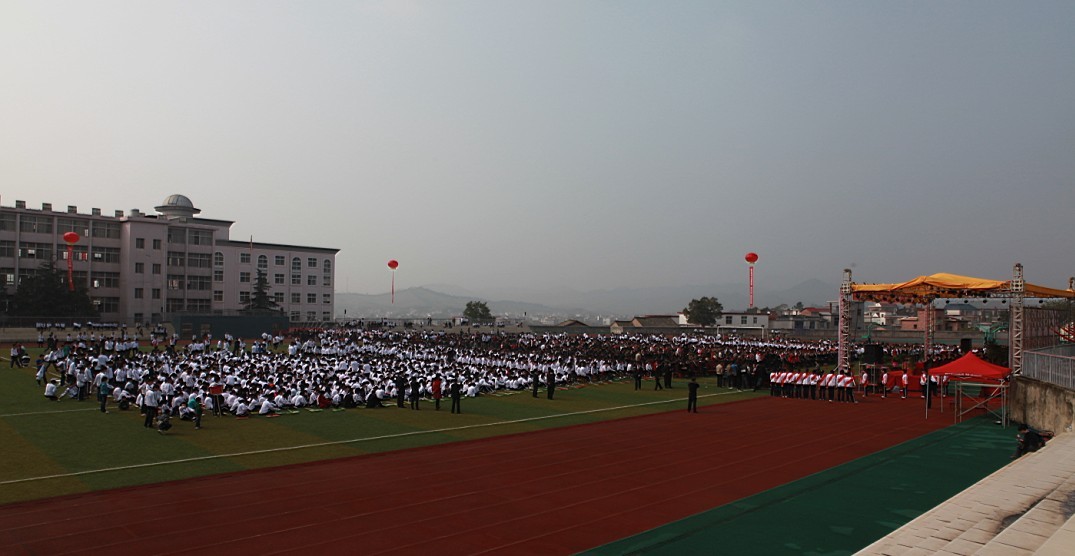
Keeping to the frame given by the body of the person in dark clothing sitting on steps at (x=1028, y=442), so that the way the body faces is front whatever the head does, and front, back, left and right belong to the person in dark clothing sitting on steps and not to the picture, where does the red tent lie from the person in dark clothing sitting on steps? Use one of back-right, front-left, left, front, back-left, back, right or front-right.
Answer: right

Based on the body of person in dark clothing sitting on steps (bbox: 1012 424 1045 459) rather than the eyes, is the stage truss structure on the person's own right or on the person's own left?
on the person's own right

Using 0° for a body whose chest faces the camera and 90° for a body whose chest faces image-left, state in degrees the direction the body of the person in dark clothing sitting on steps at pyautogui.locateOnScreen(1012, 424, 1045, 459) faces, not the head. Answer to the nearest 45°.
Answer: approximately 90°
